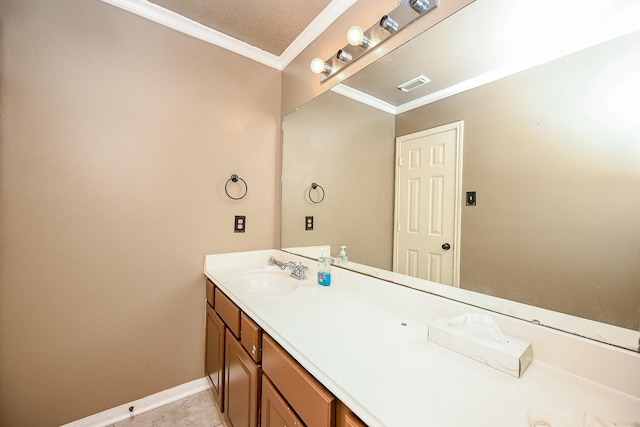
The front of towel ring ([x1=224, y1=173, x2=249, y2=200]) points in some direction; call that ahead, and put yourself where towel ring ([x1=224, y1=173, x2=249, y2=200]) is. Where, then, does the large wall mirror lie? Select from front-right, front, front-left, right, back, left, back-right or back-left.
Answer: front-left

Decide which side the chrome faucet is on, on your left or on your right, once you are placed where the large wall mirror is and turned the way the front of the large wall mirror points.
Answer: on your right

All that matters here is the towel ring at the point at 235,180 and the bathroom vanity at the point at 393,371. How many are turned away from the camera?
0

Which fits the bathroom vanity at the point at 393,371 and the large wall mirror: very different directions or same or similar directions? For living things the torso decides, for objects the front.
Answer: same or similar directions

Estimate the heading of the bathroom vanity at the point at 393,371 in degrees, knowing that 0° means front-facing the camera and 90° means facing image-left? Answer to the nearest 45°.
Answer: approximately 45°

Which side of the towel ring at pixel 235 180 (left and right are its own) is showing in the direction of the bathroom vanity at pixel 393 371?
front

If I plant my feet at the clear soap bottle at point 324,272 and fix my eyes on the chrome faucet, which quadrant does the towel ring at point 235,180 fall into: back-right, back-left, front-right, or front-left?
front-left

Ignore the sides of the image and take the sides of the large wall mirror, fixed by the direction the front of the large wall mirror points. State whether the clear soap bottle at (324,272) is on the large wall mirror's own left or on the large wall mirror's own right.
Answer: on the large wall mirror's own right

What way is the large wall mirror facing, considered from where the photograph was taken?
facing the viewer and to the left of the viewer

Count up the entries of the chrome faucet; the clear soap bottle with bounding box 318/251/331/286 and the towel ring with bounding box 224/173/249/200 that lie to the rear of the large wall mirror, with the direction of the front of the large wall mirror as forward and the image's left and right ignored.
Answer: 0
